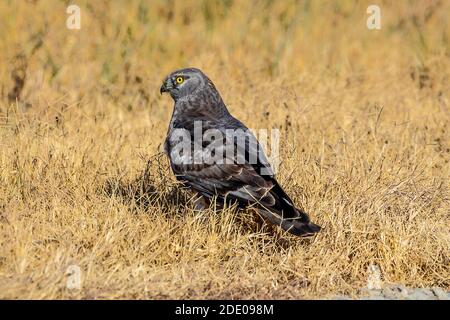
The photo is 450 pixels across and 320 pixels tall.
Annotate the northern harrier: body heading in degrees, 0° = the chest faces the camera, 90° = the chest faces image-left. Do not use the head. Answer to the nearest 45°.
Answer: approximately 90°
